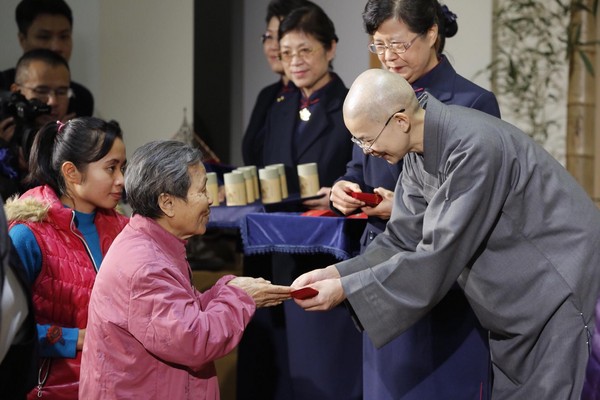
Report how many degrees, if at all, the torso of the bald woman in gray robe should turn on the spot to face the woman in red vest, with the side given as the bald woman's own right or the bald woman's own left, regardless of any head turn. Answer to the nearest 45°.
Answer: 0° — they already face them

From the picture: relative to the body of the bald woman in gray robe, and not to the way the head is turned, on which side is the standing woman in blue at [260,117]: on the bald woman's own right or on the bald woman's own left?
on the bald woman's own right

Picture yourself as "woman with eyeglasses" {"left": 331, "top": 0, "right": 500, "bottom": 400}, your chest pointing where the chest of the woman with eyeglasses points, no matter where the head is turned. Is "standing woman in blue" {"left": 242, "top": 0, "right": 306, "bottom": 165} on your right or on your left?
on your right

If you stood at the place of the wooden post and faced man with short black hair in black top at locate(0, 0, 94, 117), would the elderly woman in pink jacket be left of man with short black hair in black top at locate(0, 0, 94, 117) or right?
left

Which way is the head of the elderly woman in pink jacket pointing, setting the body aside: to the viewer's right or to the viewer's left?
to the viewer's right

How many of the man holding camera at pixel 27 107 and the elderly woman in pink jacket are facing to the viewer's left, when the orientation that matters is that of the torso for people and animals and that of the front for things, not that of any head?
0

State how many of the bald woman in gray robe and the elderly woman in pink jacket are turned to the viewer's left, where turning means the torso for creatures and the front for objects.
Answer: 1

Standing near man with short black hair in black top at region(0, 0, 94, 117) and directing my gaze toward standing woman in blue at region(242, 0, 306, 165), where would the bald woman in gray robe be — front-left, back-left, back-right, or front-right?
front-right

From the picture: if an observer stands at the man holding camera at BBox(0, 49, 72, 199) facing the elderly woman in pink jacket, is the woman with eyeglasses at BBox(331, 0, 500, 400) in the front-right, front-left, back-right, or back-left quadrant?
front-left

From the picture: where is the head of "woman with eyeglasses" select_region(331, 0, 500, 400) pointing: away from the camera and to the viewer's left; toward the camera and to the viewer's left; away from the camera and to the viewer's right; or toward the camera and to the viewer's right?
toward the camera and to the viewer's left

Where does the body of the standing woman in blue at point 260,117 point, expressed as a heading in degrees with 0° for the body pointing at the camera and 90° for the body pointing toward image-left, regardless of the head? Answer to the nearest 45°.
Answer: approximately 45°

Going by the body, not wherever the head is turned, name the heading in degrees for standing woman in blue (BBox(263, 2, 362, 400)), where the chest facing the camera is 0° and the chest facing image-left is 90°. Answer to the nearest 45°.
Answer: approximately 45°

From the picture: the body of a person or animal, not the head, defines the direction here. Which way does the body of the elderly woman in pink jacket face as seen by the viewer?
to the viewer's right

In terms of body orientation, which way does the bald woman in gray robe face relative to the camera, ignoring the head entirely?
to the viewer's left

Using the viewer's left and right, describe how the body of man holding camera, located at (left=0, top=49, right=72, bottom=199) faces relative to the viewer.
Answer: facing the viewer and to the right of the viewer
